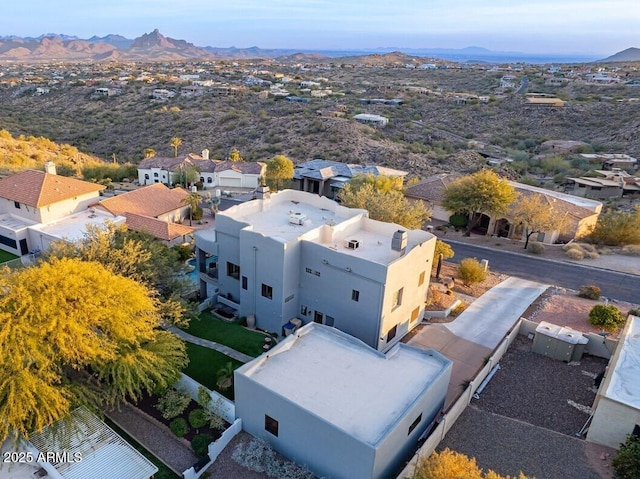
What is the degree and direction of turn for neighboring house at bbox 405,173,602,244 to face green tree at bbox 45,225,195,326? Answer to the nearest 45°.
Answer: approximately 45° to its right

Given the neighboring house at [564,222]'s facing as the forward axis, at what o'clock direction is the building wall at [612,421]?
The building wall is roughly at 12 o'clock from the neighboring house.

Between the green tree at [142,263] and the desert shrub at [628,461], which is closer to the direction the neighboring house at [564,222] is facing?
the desert shrub

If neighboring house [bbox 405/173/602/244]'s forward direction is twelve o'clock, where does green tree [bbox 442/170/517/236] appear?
The green tree is roughly at 2 o'clock from the neighboring house.

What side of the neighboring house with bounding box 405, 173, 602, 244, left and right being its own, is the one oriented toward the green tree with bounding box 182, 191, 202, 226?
right

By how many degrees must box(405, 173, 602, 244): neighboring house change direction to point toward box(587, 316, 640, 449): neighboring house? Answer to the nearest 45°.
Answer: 0° — it already faces it

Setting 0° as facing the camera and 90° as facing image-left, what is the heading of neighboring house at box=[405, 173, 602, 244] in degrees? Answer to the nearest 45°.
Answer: approximately 0°

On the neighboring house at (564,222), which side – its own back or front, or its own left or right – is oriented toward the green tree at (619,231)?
left

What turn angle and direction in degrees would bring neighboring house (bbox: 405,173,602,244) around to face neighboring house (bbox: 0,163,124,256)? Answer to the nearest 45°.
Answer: approximately 45° to its right

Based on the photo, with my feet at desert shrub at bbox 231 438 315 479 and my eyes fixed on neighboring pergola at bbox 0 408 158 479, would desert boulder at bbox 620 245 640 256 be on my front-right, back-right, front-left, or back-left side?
back-right

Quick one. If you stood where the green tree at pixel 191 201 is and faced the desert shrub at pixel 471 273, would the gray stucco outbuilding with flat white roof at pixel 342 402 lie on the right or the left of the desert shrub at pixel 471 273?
right
